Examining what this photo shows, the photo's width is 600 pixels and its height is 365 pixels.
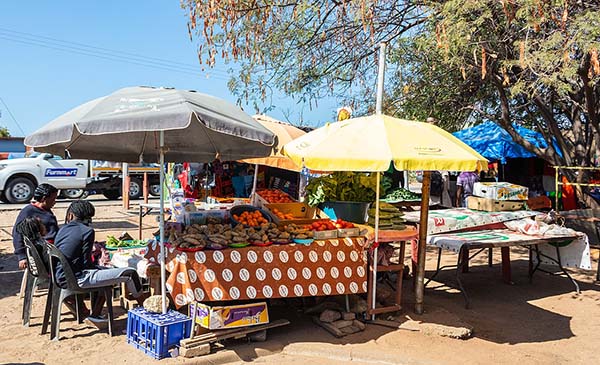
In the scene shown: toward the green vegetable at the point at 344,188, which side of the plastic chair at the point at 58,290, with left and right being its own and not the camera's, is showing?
front

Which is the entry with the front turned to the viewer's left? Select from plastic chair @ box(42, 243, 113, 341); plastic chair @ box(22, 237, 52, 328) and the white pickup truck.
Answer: the white pickup truck

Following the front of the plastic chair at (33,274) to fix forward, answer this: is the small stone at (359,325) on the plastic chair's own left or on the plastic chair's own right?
on the plastic chair's own right

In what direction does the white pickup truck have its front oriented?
to the viewer's left

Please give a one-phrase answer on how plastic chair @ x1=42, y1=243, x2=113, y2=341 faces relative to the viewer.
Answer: facing to the right of the viewer

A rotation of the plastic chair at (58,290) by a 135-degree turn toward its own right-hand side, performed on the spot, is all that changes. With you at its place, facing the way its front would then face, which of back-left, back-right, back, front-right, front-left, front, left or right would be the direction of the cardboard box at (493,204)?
back-left

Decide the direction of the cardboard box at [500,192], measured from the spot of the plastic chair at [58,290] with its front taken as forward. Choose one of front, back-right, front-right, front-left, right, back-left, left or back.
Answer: front

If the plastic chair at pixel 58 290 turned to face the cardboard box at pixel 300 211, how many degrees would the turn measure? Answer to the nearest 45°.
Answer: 0° — it already faces it

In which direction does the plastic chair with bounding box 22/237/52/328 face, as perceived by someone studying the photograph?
facing away from the viewer and to the right of the viewer

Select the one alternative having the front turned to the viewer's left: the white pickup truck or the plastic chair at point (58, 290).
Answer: the white pickup truck

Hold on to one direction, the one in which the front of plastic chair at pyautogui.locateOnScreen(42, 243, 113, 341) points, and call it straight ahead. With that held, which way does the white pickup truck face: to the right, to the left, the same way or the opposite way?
the opposite way

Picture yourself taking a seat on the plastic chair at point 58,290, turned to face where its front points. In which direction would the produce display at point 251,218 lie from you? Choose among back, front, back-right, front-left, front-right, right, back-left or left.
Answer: front

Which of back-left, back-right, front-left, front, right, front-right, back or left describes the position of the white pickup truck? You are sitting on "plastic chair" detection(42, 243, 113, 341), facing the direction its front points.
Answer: left

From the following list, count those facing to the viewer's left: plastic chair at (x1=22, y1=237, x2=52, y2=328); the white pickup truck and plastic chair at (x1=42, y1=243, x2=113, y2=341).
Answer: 1
